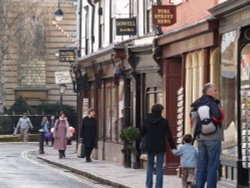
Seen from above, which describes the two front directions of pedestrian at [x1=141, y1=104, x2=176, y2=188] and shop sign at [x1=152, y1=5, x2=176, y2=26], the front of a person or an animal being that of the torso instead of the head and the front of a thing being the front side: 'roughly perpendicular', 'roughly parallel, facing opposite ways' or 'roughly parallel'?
roughly parallel, facing opposite ways

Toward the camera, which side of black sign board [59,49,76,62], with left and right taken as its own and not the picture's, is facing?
front

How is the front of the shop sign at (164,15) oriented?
toward the camera

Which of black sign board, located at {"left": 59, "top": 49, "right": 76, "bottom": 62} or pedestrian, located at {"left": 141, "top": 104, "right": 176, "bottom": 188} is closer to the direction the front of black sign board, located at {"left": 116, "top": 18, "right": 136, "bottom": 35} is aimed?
the pedestrian

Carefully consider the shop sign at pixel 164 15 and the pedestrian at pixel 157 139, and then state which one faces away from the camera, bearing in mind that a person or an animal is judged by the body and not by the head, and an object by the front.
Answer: the pedestrian

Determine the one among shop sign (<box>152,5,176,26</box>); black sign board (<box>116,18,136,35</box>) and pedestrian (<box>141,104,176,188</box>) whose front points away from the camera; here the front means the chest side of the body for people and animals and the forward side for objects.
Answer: the pedestrian

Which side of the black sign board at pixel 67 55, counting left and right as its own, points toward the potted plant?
front

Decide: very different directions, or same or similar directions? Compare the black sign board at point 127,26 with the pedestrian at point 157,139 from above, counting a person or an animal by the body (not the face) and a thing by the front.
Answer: very different directions

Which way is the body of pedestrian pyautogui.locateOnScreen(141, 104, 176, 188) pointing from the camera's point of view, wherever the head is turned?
away from the camera
